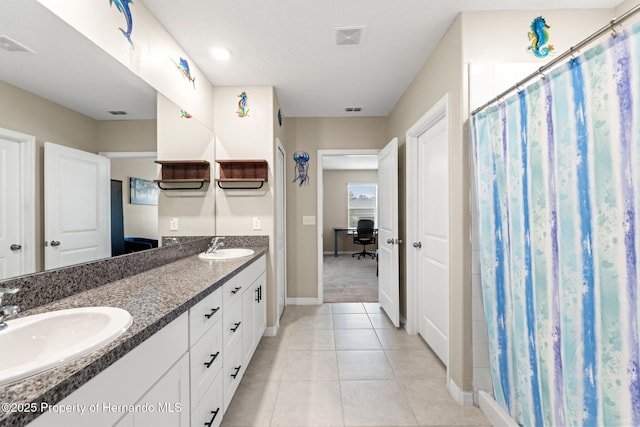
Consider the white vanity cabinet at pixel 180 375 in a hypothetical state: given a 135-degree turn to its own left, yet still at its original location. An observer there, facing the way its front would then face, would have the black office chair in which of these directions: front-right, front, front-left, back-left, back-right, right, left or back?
front-right

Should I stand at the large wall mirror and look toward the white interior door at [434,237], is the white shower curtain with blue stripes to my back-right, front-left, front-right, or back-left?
front-right

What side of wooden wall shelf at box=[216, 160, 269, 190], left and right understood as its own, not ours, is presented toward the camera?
front

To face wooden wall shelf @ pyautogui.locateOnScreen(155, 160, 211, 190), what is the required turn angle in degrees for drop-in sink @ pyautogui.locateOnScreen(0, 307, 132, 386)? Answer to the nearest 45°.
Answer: approximately 90° to its left

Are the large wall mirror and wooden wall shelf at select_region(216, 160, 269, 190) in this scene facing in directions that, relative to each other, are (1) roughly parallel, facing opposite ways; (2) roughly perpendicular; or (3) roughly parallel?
roughly perpendicular

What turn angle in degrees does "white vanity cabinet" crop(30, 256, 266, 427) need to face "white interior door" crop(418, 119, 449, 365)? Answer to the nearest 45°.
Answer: approximately 45° to its left

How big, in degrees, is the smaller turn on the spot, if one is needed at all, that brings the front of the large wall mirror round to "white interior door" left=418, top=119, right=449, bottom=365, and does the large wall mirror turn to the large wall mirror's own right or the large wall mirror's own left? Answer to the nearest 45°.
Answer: approximately 45° to the large wall mirror's own left

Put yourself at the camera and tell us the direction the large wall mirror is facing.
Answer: facing the viewer and to the right of the viewer

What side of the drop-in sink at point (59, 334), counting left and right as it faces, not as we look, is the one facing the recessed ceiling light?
left
